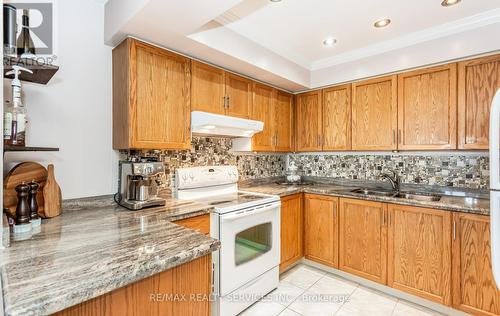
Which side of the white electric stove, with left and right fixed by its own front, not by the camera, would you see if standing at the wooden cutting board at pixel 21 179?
right

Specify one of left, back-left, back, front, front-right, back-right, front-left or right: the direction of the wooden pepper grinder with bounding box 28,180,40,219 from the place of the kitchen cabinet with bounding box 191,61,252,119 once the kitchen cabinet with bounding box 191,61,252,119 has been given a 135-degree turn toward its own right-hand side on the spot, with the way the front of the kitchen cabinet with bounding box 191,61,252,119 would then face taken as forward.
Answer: front-left

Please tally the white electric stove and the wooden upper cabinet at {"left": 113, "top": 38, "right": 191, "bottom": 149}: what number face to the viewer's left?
0

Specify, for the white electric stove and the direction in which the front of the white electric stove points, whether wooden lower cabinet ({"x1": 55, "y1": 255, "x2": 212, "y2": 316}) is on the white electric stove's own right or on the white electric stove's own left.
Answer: on the white electric stove's own right

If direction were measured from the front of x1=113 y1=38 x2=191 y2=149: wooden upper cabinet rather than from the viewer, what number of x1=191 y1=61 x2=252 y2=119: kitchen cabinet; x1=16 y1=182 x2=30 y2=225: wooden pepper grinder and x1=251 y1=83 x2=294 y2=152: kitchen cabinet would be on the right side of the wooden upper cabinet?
1

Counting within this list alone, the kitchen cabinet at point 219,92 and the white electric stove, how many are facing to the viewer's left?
0

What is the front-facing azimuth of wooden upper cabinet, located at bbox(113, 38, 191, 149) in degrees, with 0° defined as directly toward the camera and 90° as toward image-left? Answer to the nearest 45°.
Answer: approximately 315°

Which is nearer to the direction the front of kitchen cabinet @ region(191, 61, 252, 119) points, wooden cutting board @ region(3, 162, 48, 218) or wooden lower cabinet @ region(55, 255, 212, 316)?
the wooden lower cabinet

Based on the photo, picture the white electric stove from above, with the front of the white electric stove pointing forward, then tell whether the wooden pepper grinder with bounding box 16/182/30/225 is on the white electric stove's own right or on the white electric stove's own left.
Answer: on the white electric stove's own right

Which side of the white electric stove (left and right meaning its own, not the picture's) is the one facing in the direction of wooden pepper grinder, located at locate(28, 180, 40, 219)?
right

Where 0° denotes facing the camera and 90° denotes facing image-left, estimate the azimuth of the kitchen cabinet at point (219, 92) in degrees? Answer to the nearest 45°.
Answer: approximately 315°

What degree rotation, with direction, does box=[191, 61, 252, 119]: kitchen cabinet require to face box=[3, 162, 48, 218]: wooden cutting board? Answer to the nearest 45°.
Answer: approximately 90° to its right

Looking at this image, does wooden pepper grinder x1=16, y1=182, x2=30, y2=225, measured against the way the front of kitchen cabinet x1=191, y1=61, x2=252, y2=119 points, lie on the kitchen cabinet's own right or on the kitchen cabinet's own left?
on the kitchen cabinet's own right
